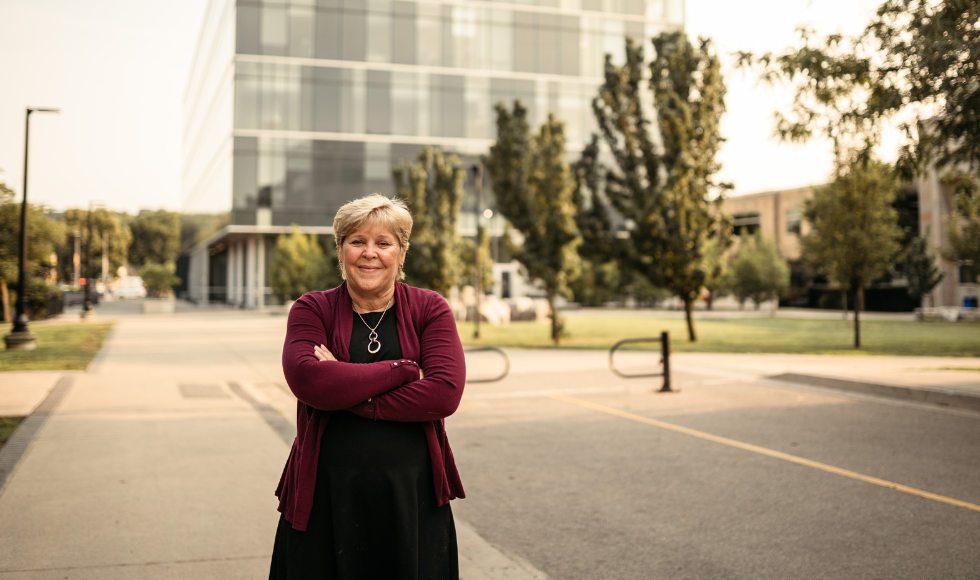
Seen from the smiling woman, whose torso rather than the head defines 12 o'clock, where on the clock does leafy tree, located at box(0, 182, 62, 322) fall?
The leafy tree is roughly at 5 o'clock from the smiling woman.

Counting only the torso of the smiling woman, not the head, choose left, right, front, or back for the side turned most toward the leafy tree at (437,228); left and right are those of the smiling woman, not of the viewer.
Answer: back

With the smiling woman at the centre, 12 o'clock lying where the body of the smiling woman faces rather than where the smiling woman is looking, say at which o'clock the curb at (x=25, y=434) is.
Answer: The curb is roughly at 5 o'clock from the smiling woman.

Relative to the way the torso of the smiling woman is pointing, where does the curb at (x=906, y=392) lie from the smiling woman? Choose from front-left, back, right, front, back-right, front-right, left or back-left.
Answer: back-left

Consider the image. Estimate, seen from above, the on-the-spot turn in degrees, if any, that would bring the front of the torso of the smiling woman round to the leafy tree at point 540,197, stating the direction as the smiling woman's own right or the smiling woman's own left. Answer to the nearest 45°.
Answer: approximately 180°

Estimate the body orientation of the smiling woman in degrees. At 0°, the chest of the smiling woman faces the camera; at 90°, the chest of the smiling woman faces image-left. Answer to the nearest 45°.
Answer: approximately 0°

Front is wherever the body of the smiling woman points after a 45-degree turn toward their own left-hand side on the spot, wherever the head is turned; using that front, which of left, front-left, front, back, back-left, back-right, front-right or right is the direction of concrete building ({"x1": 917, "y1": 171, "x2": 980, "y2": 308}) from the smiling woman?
left

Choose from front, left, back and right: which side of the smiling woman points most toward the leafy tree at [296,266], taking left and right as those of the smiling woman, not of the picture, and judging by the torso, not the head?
back

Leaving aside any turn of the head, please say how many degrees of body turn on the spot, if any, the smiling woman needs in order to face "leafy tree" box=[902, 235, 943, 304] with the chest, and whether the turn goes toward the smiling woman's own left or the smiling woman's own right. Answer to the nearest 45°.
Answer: approximately 135° to the smiling woman's own left

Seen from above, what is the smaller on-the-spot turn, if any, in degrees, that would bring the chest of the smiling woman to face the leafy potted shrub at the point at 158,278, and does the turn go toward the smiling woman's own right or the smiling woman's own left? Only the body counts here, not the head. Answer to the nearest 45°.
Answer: approximately 180°

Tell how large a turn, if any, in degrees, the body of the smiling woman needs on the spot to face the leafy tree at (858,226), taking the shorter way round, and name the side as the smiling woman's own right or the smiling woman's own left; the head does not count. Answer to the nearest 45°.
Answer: approximately 135° to the smiling woman's own left
